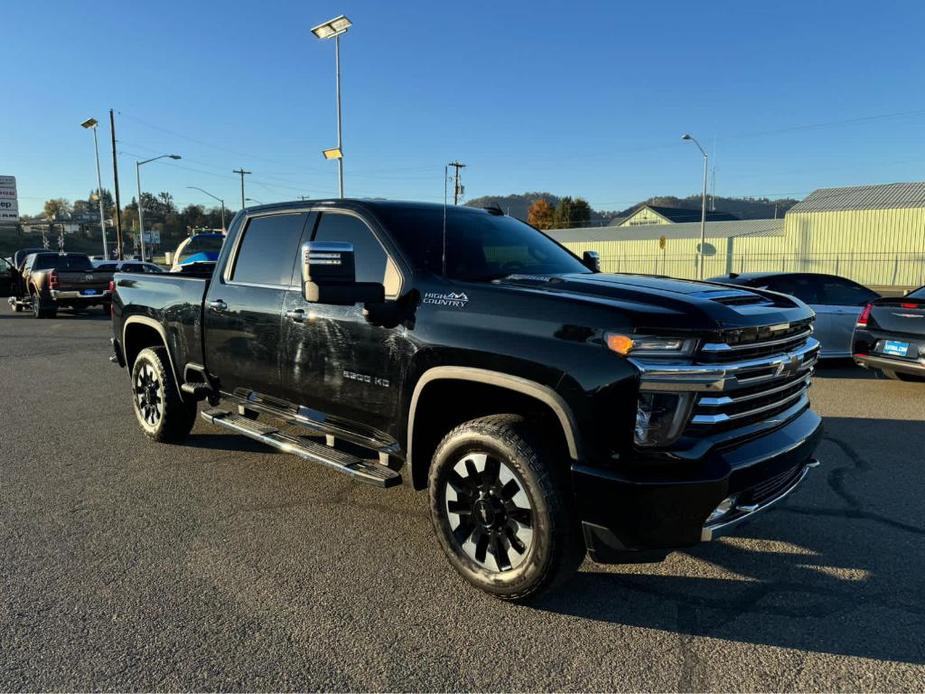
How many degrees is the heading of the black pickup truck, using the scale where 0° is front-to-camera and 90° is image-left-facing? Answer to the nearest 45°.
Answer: approximately 315°

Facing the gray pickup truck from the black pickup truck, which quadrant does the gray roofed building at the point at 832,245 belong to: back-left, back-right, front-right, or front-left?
front-right

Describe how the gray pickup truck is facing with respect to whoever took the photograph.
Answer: facing away from the viewer and to the left of the viewer

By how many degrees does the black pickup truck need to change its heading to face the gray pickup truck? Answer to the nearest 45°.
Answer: approximately 180°

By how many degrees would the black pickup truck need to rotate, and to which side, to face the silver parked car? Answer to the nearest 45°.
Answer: approximately 90° to its left

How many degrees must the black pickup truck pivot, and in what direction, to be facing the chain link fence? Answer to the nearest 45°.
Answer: approximately 90° to its left
